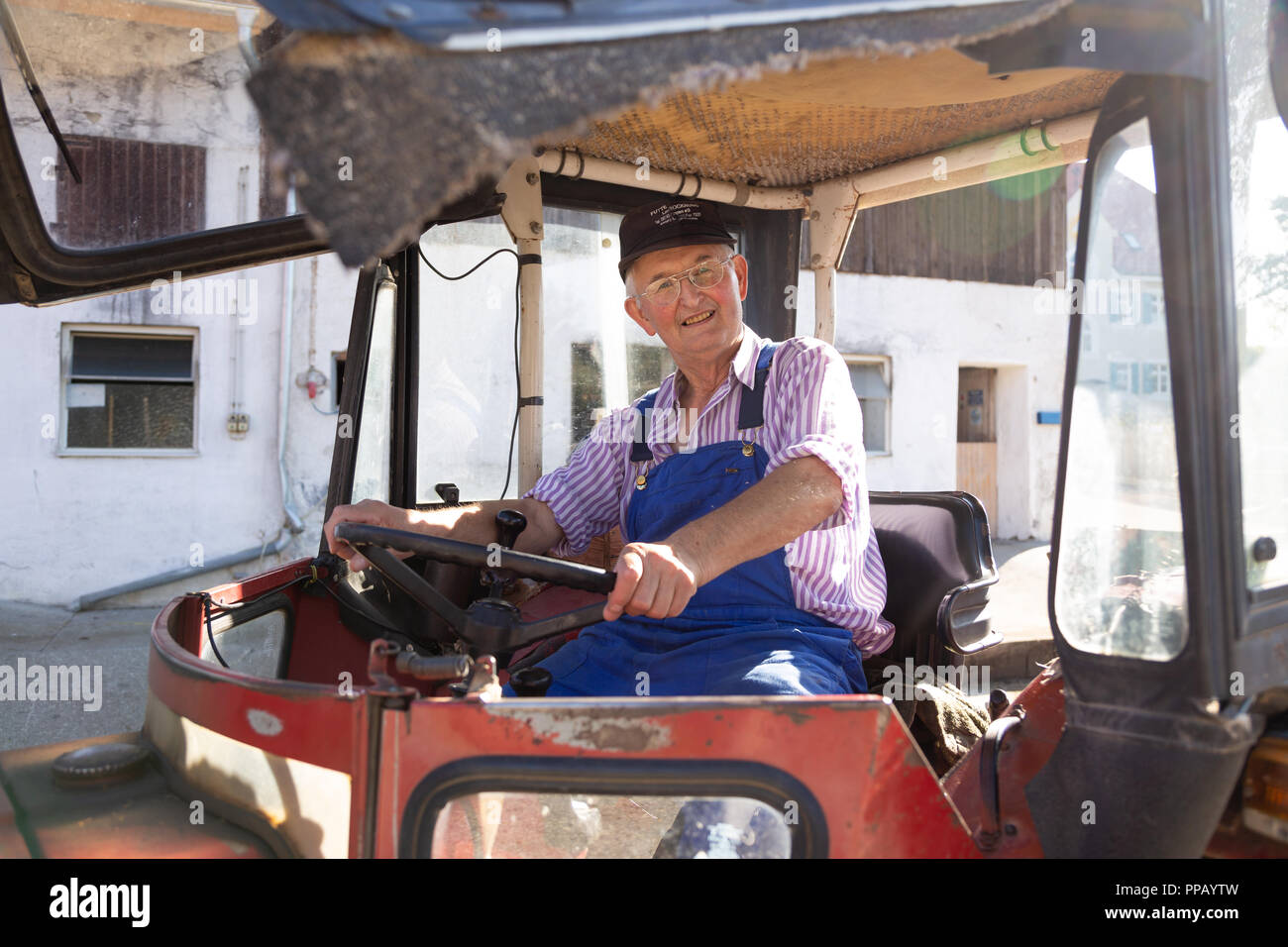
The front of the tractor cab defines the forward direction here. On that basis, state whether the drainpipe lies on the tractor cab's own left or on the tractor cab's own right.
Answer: on the tractor cab's own right

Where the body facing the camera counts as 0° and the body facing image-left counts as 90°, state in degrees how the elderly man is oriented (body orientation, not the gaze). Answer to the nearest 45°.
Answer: approximately 45°
